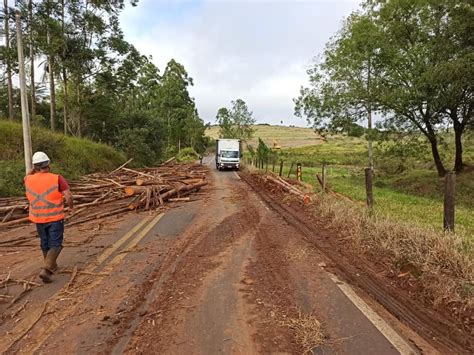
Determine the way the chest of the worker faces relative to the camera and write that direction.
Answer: away from the camera

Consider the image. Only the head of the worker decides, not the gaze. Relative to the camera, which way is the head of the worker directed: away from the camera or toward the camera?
away from the camera

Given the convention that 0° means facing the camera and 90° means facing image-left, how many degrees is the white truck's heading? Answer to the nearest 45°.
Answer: approximately 0°

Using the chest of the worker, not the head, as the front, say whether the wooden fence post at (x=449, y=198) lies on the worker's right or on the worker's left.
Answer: on the worker's right

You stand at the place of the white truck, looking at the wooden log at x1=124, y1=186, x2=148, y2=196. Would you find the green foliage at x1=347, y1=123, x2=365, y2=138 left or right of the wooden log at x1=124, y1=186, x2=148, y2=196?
left

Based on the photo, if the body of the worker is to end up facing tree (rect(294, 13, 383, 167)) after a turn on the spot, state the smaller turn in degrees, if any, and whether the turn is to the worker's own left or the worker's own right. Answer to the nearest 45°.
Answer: approximately 45° to the worker's own right
